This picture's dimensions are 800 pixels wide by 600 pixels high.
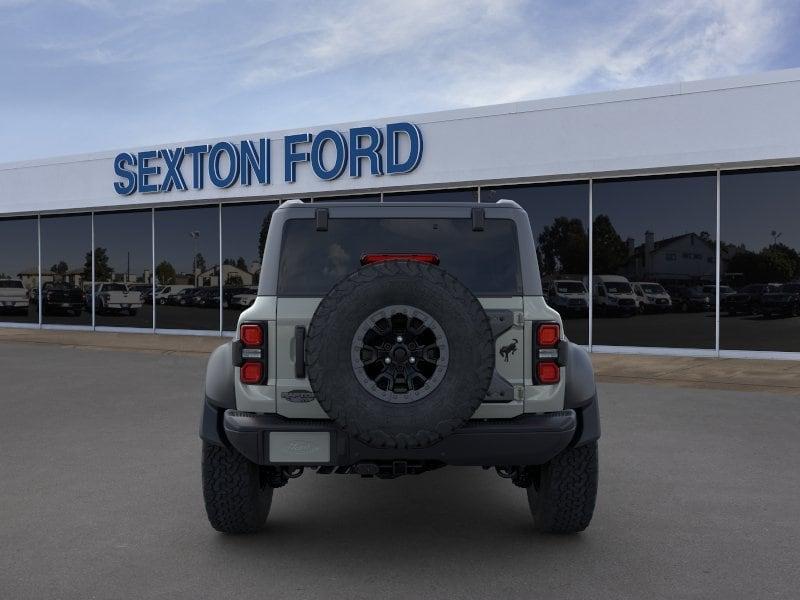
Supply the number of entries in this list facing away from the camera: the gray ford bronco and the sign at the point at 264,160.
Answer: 1

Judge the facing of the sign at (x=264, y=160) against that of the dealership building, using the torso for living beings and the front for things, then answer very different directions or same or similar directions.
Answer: same or similar directions

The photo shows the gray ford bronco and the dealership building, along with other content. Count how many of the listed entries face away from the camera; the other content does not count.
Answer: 1

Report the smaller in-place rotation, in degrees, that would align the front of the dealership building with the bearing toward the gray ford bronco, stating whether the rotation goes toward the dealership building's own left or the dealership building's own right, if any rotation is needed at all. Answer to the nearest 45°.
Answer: approximately 45° to the dealership building's own left

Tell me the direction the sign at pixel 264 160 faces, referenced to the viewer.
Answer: facing the viewer and to the left of the viewer

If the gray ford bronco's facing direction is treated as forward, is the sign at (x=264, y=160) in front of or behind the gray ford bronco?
in front

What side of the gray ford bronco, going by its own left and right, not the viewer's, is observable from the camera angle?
back

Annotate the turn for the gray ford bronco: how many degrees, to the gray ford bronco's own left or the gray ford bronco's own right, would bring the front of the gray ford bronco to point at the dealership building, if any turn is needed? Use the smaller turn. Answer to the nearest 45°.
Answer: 0° — it already faces it

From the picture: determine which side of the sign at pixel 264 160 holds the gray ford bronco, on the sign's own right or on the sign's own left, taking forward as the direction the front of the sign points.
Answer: on the sign's own left
